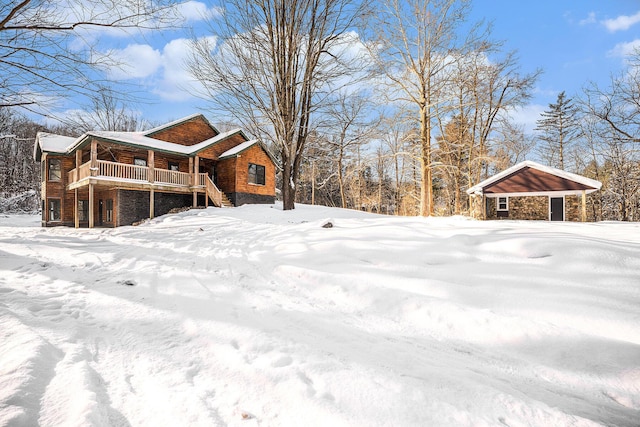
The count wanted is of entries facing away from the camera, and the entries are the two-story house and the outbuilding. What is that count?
0

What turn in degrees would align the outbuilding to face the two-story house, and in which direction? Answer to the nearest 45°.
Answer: approximately 45° to its right
